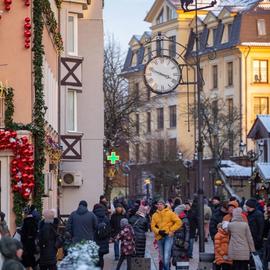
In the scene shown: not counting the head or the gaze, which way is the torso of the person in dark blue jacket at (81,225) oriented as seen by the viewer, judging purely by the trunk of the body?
away from the camera

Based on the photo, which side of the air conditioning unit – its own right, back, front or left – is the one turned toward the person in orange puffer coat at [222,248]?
front

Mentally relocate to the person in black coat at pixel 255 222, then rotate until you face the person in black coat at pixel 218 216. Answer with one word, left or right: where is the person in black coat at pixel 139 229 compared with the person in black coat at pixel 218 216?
left

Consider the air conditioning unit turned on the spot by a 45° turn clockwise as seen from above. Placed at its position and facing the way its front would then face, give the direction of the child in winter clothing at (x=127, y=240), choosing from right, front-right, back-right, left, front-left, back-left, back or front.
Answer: front-left
